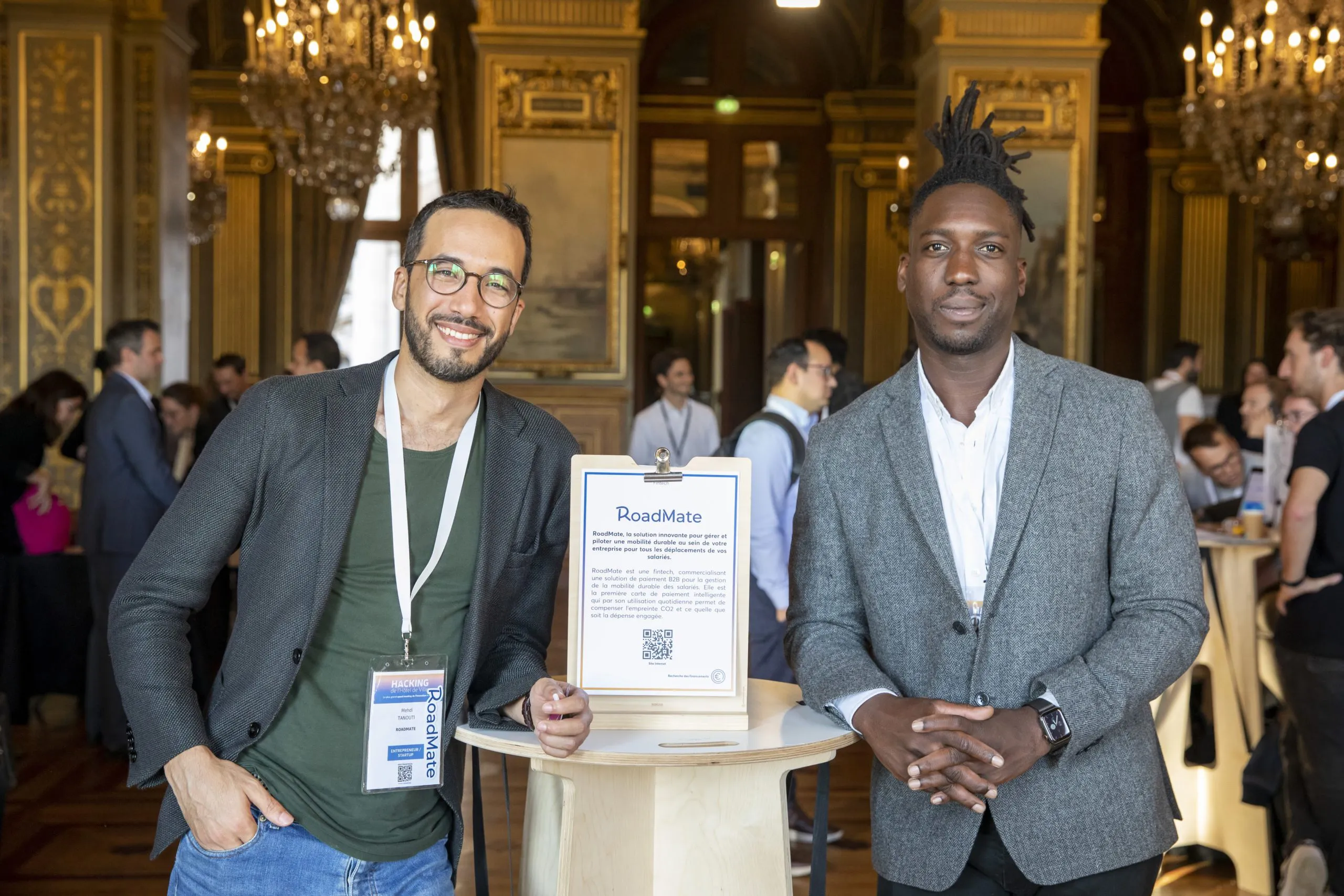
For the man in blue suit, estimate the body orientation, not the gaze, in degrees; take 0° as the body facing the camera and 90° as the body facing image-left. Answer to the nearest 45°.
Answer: approximately 270°

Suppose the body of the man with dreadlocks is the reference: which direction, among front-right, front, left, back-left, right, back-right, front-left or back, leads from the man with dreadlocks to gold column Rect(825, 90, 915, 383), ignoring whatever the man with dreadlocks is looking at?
back

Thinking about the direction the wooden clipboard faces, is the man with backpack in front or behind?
behind

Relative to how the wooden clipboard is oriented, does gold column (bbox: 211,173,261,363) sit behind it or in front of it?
behind

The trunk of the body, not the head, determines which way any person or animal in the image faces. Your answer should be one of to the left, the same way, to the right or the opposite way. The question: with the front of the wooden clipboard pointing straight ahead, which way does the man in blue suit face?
to the left
